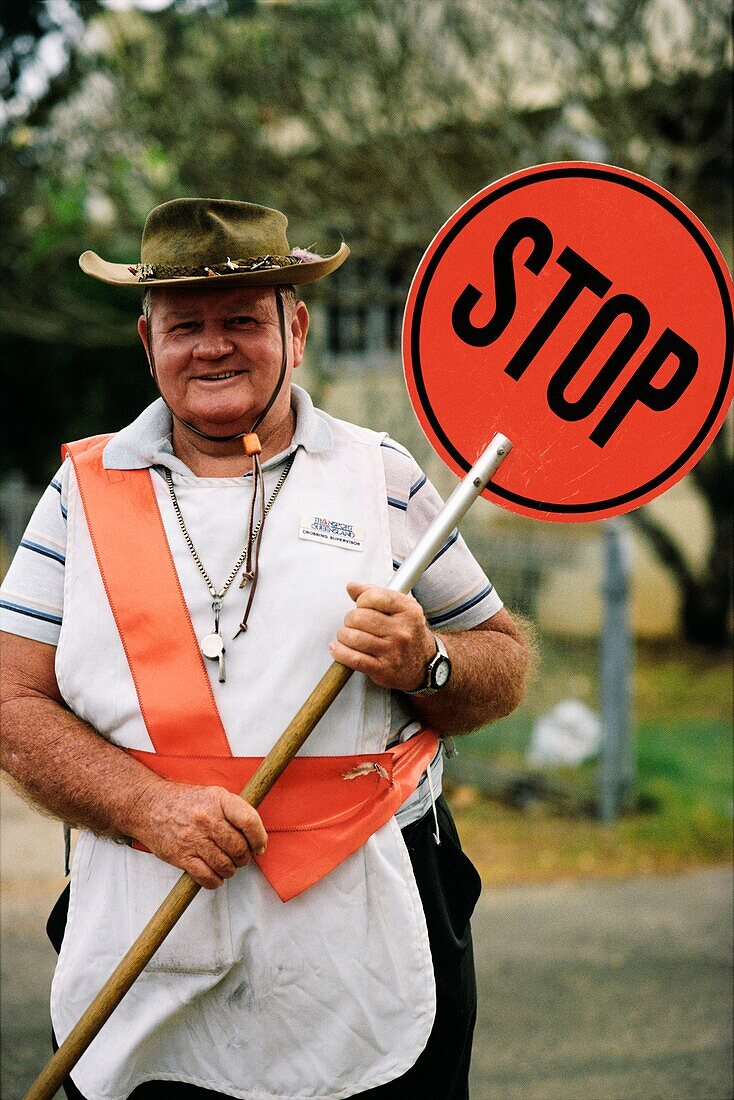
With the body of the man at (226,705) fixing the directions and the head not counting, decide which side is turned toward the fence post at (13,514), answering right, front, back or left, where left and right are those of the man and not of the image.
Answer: back

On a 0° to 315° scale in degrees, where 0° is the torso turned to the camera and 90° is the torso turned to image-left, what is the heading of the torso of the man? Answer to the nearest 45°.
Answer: approximately 0°
